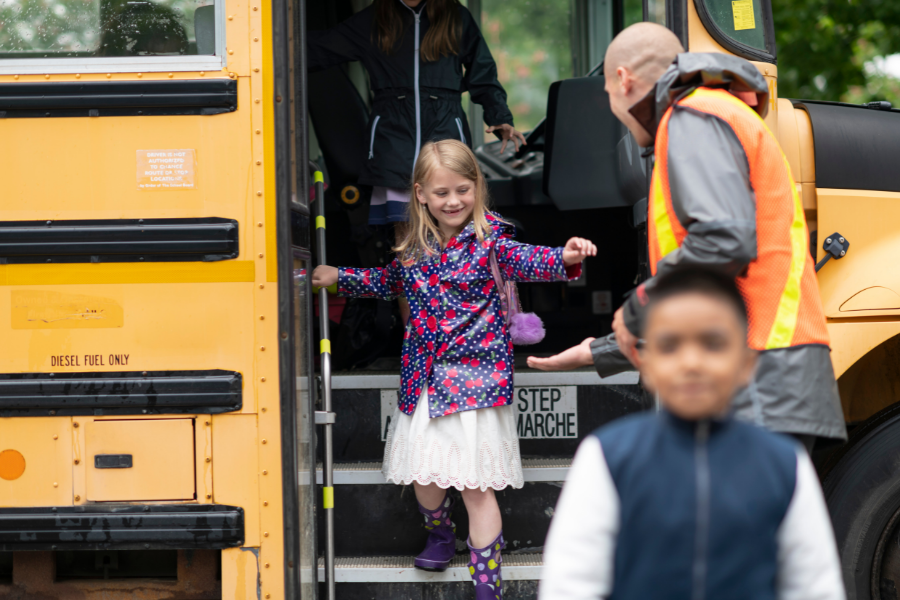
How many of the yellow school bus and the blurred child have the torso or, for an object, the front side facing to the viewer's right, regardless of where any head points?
1

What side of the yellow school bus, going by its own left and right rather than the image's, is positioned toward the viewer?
right

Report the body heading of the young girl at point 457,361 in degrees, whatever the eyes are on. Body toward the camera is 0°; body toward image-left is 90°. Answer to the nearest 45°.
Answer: approximately 0°
